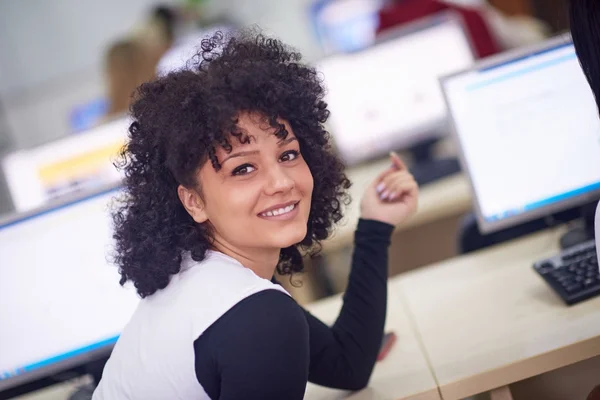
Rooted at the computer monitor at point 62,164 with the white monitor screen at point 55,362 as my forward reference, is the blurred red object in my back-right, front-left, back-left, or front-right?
back-left

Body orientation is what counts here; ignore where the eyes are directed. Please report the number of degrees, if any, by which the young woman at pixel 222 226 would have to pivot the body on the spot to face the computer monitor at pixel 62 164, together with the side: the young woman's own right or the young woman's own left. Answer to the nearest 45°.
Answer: approximately 45° to the young woman's own left

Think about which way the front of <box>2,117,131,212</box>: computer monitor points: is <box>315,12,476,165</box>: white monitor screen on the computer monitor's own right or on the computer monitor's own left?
on the computer monitor's own left

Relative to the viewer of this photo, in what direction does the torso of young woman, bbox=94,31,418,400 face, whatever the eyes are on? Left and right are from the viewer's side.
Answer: facing away from the viewer and to the right of the viewer

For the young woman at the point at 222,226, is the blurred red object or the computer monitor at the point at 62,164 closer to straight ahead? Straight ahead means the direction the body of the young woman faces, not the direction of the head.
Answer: the blurred red object

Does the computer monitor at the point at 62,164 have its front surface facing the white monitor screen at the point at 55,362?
yes

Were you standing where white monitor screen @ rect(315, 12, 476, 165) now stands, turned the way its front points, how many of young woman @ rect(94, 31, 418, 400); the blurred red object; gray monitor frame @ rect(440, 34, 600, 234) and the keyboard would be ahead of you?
3

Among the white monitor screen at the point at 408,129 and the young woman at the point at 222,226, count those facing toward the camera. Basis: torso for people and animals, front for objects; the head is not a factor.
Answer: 1

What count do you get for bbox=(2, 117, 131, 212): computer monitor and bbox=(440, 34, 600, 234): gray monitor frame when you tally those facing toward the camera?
2
